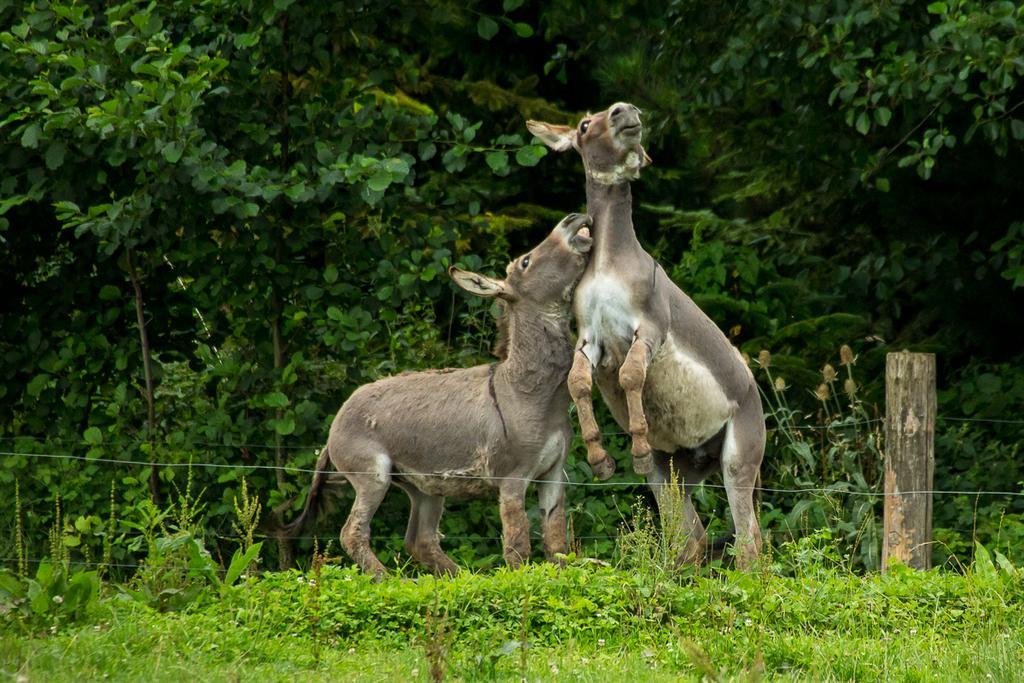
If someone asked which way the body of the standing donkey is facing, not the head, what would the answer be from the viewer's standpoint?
to the viewer's right

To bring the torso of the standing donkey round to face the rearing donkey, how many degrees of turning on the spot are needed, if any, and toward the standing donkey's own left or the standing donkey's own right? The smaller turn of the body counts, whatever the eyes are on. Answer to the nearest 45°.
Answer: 0° — it already faces it

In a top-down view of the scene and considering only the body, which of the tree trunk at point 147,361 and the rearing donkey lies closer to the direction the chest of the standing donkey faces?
the rearing donkey

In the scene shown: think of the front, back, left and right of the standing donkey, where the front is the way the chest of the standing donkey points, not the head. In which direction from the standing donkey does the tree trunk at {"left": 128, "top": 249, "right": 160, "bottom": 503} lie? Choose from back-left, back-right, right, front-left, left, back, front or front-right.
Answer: back-left

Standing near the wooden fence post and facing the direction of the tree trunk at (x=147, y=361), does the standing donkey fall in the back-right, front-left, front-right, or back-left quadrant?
front-left

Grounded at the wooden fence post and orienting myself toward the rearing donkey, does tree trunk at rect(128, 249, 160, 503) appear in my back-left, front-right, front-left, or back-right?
front-right

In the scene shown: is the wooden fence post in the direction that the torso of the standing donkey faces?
yes

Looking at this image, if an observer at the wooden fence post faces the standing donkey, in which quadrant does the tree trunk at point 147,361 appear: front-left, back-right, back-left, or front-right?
front-right
